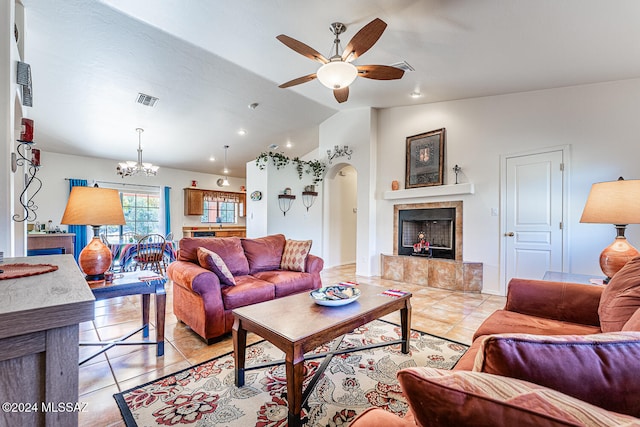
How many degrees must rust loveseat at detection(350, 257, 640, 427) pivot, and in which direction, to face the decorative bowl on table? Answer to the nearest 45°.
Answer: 0° — it already faces it

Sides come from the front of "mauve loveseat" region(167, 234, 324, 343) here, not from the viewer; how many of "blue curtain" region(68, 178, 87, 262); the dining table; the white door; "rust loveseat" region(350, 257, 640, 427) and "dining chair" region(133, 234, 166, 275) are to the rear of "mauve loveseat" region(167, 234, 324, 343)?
3

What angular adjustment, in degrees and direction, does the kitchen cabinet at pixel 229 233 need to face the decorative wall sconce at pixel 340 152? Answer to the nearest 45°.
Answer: approximately 45° to its left

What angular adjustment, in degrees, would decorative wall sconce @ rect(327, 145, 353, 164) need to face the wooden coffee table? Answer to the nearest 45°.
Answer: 0° — it already faces it

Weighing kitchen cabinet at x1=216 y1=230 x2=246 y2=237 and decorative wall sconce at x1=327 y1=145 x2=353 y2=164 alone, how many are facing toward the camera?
2

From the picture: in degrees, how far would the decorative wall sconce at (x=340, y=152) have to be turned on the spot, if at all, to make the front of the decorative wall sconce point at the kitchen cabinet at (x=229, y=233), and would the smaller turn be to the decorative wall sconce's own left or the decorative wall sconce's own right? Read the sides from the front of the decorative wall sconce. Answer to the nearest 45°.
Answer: approximately 135° to the decorative wall sconce's own right

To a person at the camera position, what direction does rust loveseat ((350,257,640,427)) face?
facing away from the viewer and to the left of the viewer

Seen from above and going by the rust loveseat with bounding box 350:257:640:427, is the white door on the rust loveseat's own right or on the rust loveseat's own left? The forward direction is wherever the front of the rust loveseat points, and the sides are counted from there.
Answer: on the rust loveseat's own right

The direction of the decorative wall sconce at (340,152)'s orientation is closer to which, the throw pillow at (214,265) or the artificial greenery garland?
the throw pillow

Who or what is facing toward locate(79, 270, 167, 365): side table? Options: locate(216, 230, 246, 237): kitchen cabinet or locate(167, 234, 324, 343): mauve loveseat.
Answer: the kitchen cabinet

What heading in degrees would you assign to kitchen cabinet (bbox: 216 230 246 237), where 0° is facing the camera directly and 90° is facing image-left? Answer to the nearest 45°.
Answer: approximately 0°

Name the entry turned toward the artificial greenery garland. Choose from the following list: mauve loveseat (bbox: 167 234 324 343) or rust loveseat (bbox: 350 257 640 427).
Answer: rust loveseat (bbox: 350 257 640 427)
